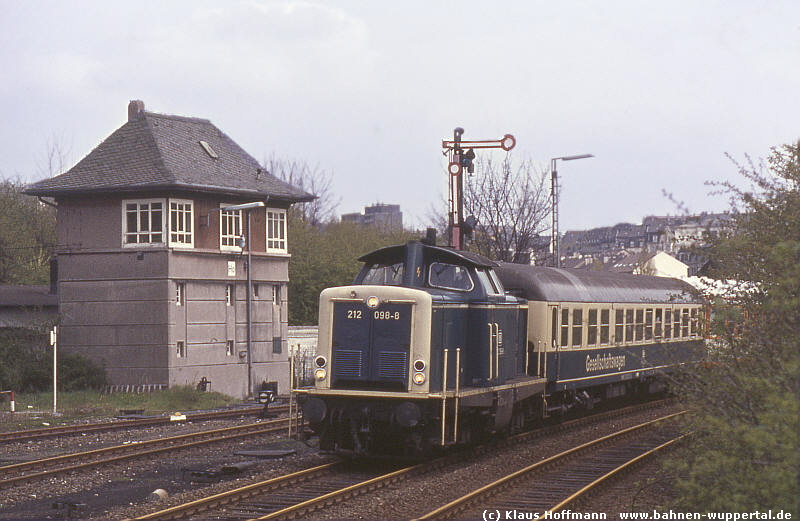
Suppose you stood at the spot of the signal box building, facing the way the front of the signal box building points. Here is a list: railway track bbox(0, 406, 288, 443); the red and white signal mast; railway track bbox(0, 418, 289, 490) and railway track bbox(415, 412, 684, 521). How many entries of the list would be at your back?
0

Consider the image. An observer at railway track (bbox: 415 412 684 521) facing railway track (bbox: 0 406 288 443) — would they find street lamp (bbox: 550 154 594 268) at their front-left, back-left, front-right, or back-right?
front-right

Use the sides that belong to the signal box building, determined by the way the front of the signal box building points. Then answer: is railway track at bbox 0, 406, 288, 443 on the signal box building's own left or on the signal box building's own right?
on the signal box building's own right

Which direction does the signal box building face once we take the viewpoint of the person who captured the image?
facing the viewer and to the right of the viewer

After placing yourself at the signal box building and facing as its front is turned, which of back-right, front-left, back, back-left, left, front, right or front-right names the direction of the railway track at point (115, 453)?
front-right
